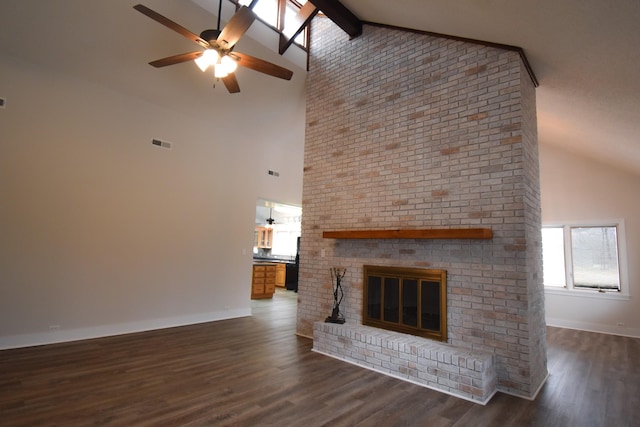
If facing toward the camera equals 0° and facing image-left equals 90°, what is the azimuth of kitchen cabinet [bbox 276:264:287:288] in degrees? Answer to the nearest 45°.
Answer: approximately 315°

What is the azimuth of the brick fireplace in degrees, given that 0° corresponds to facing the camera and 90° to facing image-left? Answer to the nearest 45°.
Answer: approximately 45°

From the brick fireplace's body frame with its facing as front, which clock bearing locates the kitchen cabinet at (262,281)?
The kitchen cabinet is roughly at 3 o'clock from the brick fireplace.

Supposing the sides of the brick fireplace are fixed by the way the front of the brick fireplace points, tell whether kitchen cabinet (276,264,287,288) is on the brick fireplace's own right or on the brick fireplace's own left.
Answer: on the brick fireplace's own right

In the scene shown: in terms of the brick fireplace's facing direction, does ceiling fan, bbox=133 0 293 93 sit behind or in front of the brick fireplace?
in front

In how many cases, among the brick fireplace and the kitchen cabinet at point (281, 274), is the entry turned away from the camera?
0
